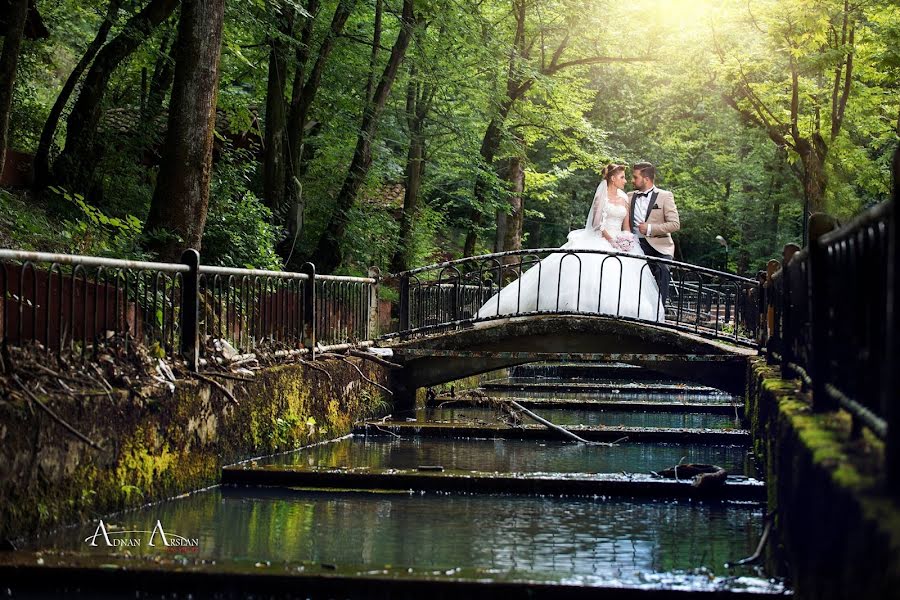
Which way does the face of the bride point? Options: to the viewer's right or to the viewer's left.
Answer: to the viewer's right

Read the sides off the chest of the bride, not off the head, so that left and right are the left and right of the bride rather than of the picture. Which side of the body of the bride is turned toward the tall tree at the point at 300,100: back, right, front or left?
back

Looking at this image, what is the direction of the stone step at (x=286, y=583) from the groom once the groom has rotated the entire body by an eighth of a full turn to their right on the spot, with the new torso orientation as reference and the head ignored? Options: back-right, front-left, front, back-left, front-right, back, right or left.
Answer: left

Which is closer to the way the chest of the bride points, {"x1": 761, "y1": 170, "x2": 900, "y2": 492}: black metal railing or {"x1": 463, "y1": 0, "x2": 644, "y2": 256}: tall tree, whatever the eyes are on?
the black metal railing

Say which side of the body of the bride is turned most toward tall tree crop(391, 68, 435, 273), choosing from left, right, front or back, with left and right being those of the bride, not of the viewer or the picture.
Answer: back

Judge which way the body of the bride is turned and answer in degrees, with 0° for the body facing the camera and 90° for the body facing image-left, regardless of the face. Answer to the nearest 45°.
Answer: approximately 315°

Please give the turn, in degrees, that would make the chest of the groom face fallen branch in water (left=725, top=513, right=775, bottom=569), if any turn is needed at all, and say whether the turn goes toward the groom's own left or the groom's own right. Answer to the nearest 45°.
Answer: approximately 45° to the groom's own left

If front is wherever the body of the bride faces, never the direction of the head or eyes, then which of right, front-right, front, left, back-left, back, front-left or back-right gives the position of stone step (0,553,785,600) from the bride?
front-right

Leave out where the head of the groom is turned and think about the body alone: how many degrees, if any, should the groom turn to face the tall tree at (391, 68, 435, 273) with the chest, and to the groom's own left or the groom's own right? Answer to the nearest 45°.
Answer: approximately 90° to the groom's own right

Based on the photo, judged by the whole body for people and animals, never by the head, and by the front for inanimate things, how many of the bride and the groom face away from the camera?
0

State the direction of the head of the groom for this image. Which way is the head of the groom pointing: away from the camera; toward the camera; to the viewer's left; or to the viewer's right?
to the viewer's left

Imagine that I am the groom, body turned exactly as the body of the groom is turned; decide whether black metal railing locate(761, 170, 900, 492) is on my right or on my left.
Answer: on my left

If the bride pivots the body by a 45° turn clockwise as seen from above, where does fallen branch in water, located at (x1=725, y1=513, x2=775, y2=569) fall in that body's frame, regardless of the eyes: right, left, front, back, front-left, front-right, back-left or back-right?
front

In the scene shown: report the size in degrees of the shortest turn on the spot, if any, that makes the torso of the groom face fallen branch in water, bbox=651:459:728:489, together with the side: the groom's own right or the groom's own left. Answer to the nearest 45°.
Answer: approximately 45° to the groom's own left

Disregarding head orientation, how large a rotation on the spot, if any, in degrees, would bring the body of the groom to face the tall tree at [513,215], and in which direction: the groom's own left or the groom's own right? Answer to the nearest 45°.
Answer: approximately 135° to the groom's own right
